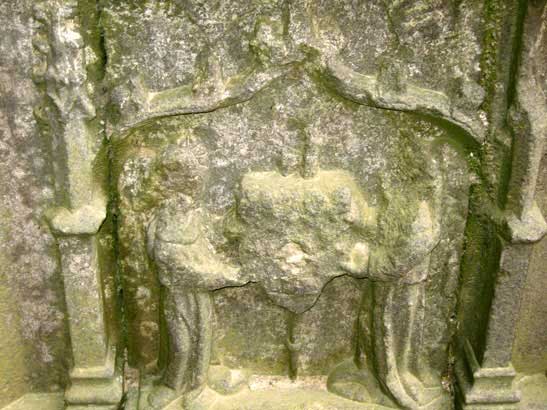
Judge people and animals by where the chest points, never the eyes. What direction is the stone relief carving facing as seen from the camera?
toward the camera
